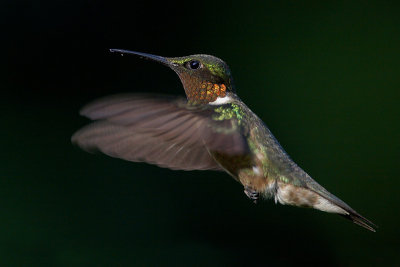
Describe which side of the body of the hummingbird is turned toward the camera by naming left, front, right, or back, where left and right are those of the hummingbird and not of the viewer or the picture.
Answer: left
